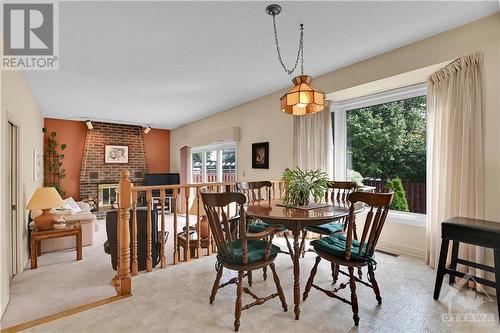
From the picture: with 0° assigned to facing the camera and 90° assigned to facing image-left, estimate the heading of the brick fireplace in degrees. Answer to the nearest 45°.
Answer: approximately 0°

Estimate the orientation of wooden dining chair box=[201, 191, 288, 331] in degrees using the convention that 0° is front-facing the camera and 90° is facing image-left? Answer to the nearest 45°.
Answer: approximately 225°

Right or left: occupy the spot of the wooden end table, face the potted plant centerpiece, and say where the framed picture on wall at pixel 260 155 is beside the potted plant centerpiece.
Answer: left

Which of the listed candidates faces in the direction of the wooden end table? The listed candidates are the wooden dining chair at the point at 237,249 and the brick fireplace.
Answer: the brick fireplace

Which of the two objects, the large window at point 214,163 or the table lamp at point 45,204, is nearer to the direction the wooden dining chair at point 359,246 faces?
the large window

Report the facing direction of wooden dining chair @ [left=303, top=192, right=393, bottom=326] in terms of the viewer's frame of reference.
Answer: facing away from the viewer and to the left of the viewer

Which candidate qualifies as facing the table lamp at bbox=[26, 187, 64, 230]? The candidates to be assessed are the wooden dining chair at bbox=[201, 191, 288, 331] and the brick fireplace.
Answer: the brick fireplace

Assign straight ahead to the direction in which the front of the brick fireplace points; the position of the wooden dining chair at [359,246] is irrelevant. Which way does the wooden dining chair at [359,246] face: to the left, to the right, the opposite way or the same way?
the opposite way

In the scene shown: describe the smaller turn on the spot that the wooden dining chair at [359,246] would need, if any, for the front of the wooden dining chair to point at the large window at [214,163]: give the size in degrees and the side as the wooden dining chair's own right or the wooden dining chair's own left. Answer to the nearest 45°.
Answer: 0° — it already faces it

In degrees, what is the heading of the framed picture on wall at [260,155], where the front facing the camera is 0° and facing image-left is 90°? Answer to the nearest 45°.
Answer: approximately 45°
